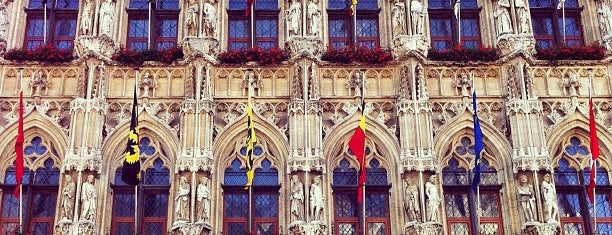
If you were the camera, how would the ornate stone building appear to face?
facing the viewer
